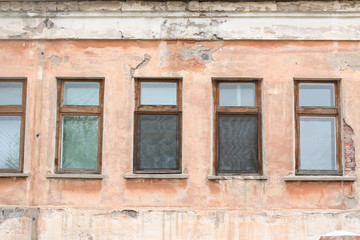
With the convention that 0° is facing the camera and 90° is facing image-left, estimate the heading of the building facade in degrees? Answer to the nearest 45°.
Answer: approximately 0°
